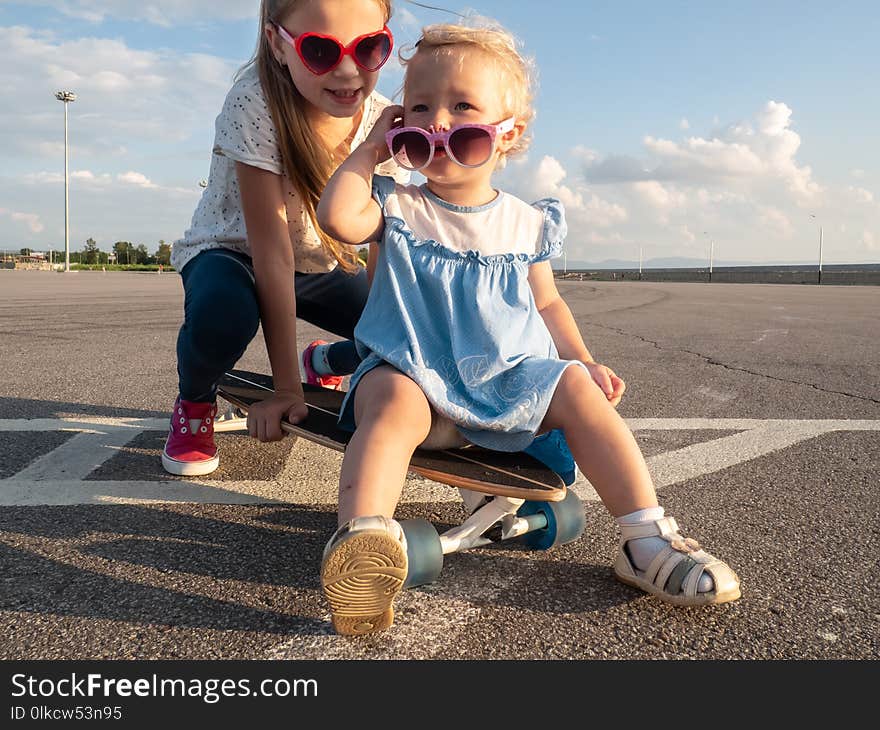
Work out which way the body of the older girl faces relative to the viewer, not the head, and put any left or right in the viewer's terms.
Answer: facing the viewer and to the right of the viewer

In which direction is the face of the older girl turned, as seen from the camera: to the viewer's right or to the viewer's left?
to the viewer's right
